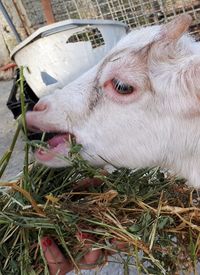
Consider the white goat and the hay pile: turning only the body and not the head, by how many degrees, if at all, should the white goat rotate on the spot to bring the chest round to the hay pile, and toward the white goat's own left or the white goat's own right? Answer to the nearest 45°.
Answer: approximately 45° to the white goat's own left

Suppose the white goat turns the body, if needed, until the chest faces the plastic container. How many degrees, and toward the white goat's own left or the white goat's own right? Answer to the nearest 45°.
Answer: approximately 90° to the white goat's own right

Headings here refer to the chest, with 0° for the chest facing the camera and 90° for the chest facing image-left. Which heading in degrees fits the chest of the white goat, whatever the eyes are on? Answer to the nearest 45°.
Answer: approximately 90°
